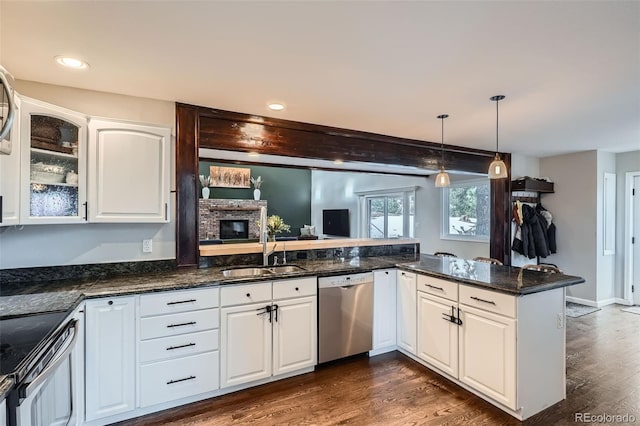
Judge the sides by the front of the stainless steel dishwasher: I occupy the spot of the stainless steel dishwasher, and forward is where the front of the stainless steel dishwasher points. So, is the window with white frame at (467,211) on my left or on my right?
on my left

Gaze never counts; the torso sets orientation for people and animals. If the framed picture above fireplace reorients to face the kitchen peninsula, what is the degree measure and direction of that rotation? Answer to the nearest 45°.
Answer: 0° — it already faces it

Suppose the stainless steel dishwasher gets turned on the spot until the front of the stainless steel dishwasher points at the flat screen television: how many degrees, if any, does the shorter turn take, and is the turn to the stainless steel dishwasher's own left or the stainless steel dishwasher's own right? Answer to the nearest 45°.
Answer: approximately 135° to the stainless steel dishwasher's own left

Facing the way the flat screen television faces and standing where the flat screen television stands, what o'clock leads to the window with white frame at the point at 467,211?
The window with white frame is roughly at 9 o'clock from the flat screen television.

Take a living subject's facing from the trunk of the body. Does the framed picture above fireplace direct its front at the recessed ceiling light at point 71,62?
yes

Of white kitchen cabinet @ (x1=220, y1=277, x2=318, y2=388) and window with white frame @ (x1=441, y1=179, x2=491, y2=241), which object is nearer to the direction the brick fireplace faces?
the white kitchen cabinet

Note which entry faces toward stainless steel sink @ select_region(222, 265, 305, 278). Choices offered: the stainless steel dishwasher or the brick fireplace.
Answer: the brick fireplace

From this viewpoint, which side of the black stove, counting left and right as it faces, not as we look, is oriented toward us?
right

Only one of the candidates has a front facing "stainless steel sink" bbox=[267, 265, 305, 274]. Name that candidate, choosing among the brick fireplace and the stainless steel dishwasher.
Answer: the brick fireplace

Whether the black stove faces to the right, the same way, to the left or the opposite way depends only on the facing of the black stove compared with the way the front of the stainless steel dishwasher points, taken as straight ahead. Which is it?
to the left

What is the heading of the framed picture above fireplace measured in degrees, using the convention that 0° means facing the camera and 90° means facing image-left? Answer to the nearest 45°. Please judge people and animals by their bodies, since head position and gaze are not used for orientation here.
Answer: approximately 0°
